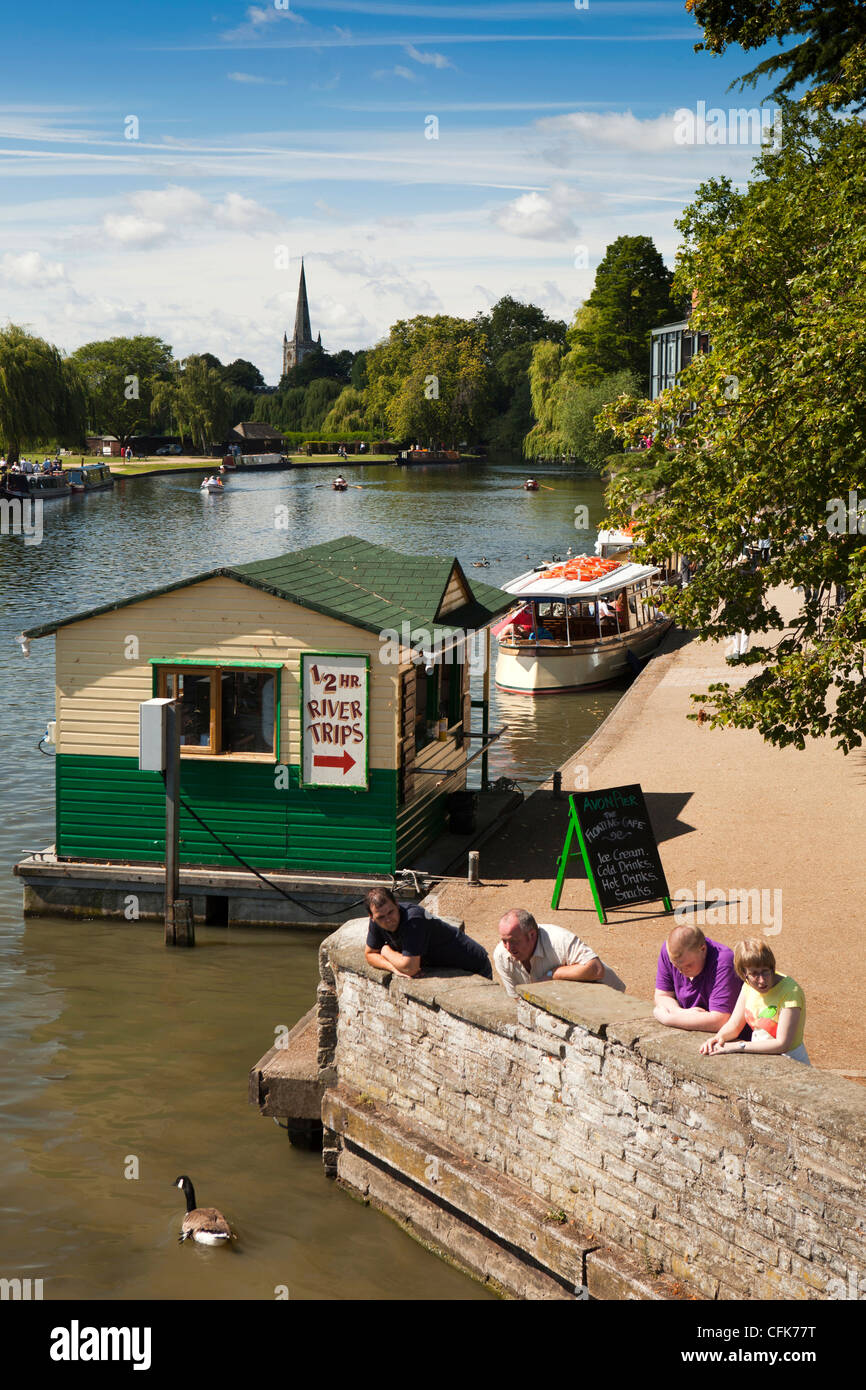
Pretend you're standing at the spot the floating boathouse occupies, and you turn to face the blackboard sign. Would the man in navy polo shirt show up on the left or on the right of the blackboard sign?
right

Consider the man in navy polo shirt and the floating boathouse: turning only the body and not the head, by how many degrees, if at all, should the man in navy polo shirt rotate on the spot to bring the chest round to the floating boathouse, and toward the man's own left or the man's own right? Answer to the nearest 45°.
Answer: approximately 135° to the man's own right

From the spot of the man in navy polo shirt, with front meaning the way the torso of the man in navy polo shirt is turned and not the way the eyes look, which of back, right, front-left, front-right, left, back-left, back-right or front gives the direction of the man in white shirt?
left

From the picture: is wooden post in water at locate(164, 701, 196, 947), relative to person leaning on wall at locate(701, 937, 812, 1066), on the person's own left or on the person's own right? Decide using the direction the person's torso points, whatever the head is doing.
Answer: on the person's own right

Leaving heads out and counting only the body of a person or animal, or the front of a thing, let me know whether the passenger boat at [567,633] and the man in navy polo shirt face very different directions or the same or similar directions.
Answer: very different directions

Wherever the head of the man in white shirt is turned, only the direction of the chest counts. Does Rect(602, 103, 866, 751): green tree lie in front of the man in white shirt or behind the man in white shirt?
behind

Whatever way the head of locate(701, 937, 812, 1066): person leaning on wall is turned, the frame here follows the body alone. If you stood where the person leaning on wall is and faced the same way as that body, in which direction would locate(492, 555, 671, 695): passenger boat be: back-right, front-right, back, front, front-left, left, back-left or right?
back-right
